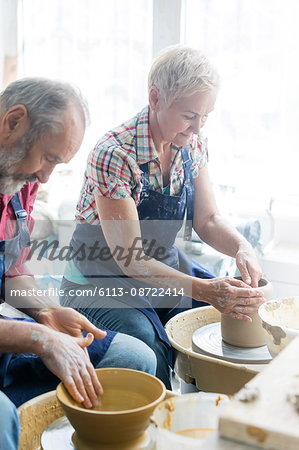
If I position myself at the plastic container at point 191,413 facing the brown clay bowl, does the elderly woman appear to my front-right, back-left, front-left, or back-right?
front-right

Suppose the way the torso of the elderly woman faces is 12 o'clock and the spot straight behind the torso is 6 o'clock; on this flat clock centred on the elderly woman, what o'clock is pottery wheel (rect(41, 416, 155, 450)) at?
The pottery wheel is roughly at 2 o'clock from the elderly woman.

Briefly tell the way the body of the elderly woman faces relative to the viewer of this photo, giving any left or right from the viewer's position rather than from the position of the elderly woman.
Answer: facing the viewer and to the right of the viewer

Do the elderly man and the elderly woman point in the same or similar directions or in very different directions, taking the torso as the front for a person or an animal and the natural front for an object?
same or similar directions

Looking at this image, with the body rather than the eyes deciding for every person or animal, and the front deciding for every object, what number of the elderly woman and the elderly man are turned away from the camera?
0

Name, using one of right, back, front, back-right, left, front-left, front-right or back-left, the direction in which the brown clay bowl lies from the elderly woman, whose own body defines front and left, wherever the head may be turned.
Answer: front-right

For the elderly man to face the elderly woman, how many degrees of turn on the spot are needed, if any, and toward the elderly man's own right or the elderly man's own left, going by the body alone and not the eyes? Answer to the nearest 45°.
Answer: approximately 90° to the elderly man's own left

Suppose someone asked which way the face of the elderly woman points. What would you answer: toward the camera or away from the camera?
toward the camera

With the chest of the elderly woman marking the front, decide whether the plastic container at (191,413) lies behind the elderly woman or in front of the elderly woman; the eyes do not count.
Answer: in front
